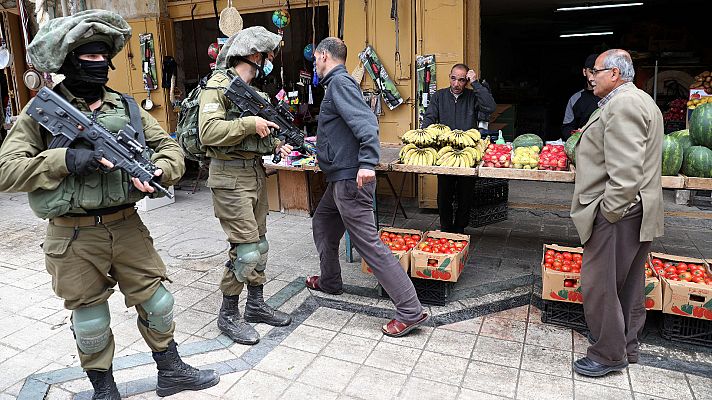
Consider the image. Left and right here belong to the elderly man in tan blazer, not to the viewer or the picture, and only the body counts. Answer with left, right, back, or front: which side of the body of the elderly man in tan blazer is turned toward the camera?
left

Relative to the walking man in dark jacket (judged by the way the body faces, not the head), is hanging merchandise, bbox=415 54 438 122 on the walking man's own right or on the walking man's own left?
on the walking man's own right

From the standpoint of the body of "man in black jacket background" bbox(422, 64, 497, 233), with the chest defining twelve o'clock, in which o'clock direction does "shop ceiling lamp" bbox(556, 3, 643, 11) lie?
The shop ceiling lamp is roughly at 7 o'clock from the man in black jacket background.

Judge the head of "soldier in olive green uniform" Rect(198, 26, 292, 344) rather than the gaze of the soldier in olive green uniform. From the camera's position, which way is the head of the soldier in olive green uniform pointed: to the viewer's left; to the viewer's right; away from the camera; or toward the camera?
to the viewer's right

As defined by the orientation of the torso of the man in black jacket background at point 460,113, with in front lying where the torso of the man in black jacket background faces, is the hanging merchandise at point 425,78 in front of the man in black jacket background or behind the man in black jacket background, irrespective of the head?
behind

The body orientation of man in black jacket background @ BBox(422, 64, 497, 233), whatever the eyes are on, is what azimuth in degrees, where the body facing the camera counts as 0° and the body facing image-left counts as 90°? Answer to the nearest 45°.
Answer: approximately 0°

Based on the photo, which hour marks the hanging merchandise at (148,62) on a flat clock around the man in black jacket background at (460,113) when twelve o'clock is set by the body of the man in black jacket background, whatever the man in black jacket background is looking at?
The hanging merchandise is roughly at 4 o'clock from the man in black jacket background.

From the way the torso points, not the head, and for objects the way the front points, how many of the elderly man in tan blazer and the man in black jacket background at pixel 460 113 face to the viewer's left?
1

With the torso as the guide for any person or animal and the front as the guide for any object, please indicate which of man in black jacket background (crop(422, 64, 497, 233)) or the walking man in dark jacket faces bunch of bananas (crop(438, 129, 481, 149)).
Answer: the man in black jacket background
